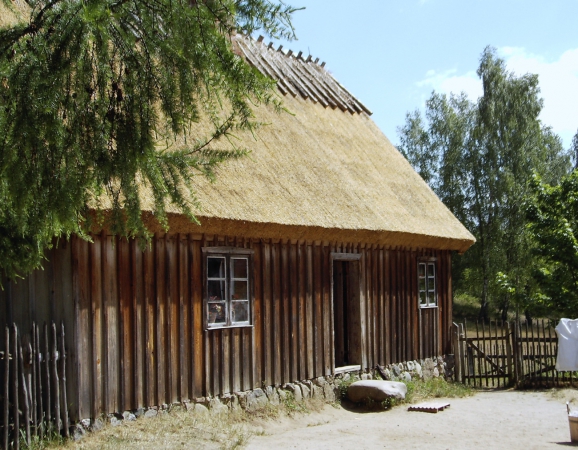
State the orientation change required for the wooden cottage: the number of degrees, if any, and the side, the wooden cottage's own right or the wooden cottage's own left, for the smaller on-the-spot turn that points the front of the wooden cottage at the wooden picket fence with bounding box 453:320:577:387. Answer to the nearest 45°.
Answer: approximately 90° to the wooden cottage's own left

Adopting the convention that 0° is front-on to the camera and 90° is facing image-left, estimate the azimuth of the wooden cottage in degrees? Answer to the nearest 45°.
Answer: approximately 315°

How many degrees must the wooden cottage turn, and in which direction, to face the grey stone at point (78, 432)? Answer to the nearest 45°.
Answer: approximately 90° to its right
